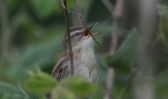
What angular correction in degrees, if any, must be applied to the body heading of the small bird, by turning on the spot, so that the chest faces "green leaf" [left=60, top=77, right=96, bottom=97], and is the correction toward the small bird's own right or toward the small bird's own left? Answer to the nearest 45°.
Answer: approximately 45° to the small bird's own right

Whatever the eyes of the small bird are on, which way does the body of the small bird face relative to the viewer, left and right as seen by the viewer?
facing the viewer and to the right of the viewer

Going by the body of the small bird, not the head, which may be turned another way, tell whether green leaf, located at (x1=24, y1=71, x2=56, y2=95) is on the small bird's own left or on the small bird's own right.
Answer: on the small bird's own right

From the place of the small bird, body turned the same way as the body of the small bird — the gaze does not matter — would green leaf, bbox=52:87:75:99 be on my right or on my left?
on my right

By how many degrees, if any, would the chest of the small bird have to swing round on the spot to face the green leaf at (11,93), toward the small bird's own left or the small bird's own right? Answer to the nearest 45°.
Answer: approximately 90° to the small bird's own right
